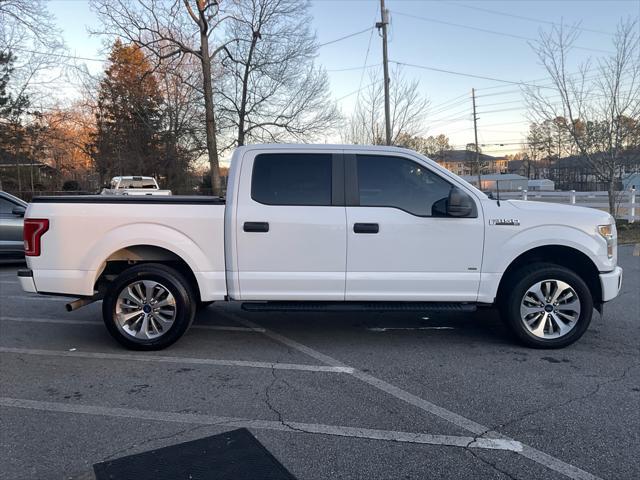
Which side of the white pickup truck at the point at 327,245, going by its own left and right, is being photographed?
right

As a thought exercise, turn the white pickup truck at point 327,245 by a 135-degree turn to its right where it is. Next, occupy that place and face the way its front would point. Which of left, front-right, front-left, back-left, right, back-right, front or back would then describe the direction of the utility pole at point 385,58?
back-right
